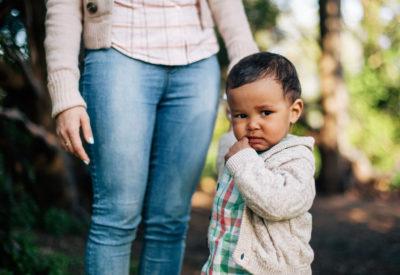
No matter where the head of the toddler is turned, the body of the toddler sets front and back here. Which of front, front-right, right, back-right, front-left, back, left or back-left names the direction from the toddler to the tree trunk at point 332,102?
back-right

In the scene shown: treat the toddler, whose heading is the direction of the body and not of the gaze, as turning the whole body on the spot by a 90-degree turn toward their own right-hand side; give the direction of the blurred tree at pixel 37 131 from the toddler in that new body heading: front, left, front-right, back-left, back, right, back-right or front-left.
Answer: front

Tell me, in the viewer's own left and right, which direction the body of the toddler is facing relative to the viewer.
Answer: facing the viewer and to the left of the viewer

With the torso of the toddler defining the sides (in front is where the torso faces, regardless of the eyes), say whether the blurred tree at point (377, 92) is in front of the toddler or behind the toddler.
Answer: behind
